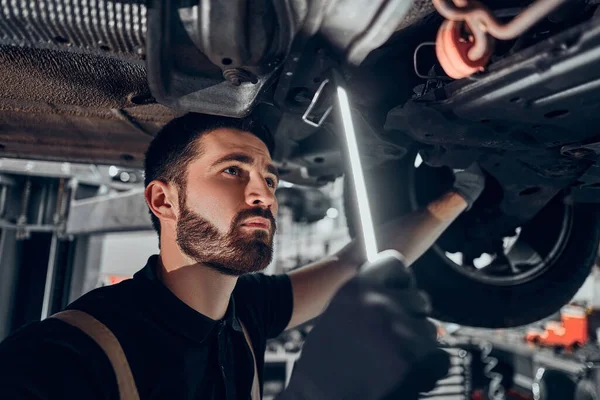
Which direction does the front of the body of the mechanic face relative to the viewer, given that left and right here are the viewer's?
facing the viewer and to the right of the viewer

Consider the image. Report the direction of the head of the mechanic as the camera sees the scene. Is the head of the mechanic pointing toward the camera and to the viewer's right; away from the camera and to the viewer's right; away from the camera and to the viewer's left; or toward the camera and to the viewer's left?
toward the camera and to the viewer's right

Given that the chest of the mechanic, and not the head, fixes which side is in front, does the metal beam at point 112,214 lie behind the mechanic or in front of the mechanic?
behind
